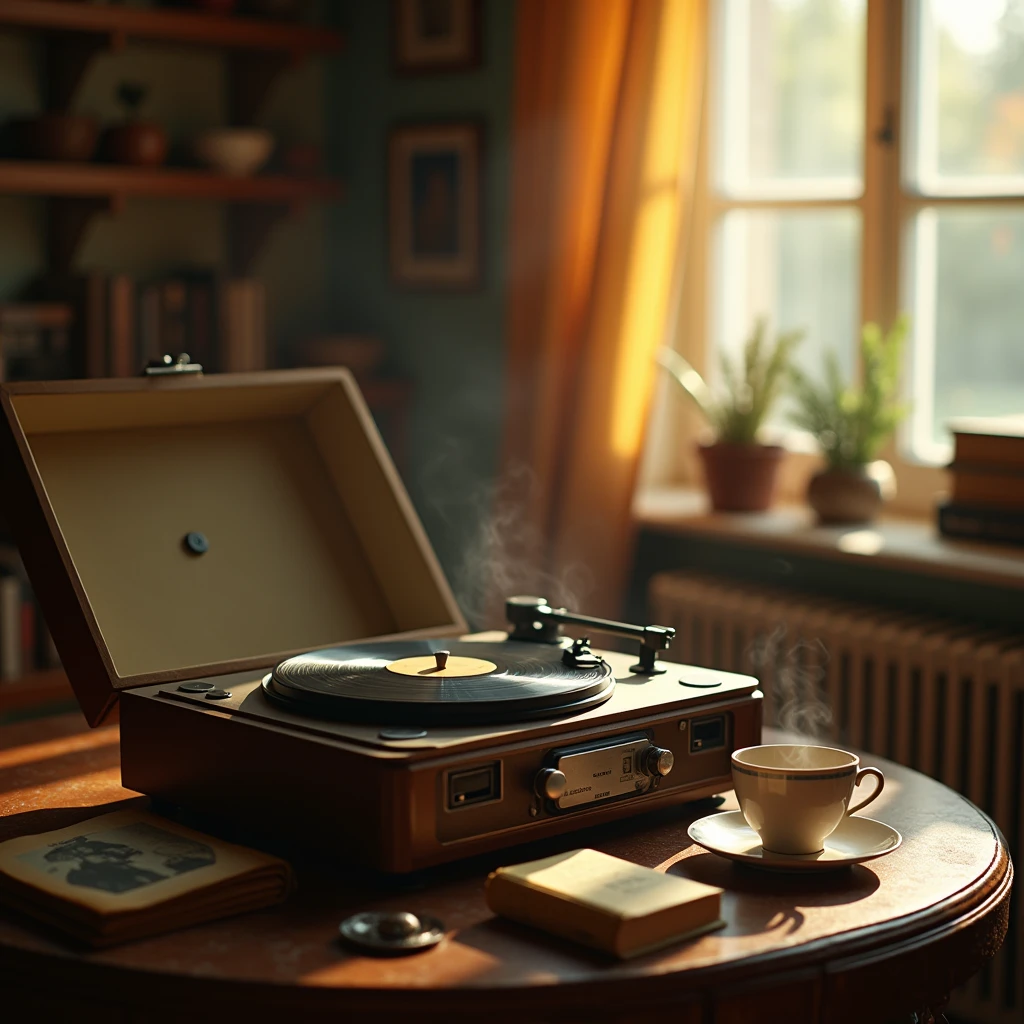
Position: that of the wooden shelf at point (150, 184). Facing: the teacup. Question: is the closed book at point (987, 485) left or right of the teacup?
left

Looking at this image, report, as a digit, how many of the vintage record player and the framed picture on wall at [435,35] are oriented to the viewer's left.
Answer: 0

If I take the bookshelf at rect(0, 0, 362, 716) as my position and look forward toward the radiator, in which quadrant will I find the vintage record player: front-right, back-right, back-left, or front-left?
front-right

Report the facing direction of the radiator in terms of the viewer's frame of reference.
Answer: facing the viewer and to the left of the viewer

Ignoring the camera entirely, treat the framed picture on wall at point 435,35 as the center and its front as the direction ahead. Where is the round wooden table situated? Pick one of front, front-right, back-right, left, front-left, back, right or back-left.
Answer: front

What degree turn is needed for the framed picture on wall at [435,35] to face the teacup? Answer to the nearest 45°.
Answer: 0° — it already faces it

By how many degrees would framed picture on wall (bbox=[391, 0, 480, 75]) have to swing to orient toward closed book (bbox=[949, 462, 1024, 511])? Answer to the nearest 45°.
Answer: approximately 45° to its left

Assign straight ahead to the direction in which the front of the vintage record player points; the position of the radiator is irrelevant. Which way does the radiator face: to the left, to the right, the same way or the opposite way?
to the right

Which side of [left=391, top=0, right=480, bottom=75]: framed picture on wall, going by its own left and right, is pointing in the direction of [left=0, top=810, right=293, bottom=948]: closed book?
front

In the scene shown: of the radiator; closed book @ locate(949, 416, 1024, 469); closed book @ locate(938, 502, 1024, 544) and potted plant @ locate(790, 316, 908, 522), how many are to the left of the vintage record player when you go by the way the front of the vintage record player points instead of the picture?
4

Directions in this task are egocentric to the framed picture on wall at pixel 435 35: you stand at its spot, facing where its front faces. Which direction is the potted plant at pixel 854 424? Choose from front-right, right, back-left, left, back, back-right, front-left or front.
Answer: front-left

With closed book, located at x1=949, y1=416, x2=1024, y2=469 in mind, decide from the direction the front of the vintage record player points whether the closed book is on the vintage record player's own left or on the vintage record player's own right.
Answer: on the vintage record player's own left

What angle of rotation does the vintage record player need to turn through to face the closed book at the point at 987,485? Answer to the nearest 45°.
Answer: approximately 90° to its left

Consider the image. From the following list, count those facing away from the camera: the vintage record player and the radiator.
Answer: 0

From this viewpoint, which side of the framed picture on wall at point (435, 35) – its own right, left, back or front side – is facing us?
front

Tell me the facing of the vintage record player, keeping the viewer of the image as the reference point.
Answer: facing the viewer and to the right of the viewer
